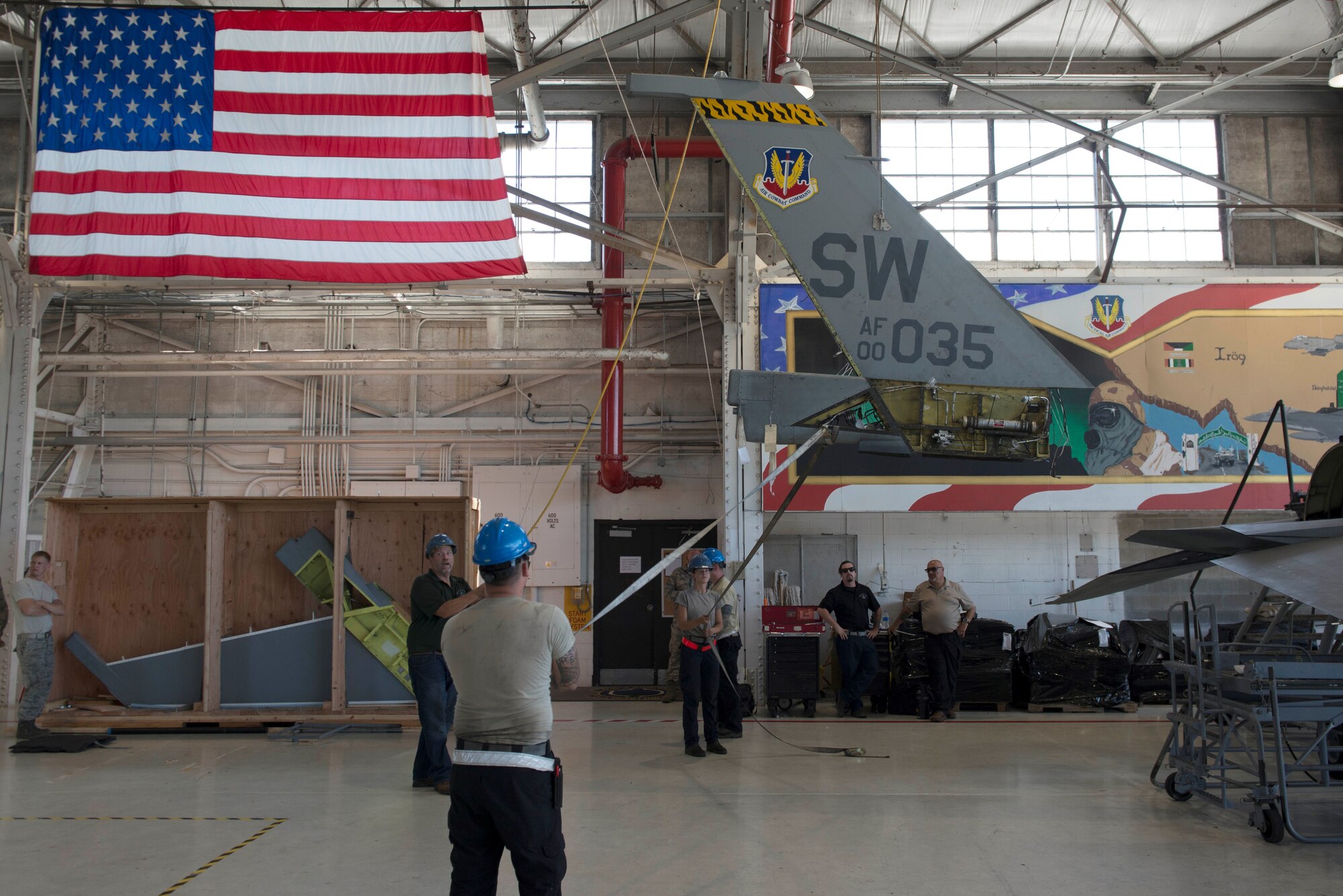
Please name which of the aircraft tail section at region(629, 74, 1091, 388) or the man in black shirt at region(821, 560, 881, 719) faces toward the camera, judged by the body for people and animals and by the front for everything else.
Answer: the man in black shirt

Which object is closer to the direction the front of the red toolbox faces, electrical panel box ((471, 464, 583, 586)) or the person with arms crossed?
the person with arms crossed

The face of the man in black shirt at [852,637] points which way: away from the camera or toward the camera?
toward the camera

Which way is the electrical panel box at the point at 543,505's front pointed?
toward the camera

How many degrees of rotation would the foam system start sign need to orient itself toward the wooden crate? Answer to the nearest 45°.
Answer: approximately 45° to its right

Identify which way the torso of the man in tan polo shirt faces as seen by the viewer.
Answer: toward the camera

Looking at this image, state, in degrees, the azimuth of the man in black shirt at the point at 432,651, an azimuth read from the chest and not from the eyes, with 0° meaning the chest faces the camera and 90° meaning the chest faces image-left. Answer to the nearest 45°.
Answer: approximately 315°

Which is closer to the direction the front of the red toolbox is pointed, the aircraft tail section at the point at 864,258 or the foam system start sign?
the aircraft tail section

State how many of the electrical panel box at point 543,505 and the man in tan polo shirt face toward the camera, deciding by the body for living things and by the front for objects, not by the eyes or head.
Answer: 2

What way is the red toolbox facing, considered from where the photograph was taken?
facing the viewer

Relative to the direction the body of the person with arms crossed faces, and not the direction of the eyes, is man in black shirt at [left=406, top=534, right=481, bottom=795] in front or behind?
in front

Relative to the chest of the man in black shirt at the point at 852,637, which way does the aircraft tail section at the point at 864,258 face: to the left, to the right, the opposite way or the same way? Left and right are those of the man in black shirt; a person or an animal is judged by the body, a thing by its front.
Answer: to the left

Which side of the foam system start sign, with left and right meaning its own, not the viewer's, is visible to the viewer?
front

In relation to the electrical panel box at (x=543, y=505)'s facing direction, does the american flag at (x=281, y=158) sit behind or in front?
in front
